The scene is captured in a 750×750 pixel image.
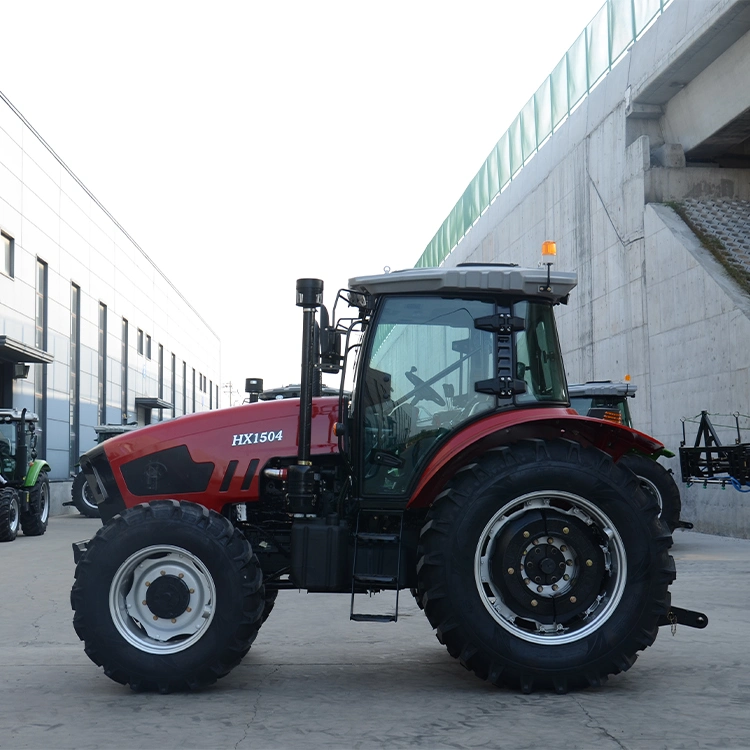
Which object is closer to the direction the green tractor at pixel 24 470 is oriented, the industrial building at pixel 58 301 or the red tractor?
the red tractor

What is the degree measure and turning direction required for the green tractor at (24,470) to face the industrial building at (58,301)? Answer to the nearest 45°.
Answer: approximately 135° to its right

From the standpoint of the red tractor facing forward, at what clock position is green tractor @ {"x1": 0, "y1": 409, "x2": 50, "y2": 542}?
The green tractor is roughly at 2 o'clock from the red tractor.

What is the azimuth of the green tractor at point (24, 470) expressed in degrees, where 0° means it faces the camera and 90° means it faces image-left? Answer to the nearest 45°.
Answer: approximately 45°

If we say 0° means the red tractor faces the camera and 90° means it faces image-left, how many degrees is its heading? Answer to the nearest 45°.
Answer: approximately 90°

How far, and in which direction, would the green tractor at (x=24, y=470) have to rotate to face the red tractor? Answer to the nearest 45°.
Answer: approximately 45° to its left
